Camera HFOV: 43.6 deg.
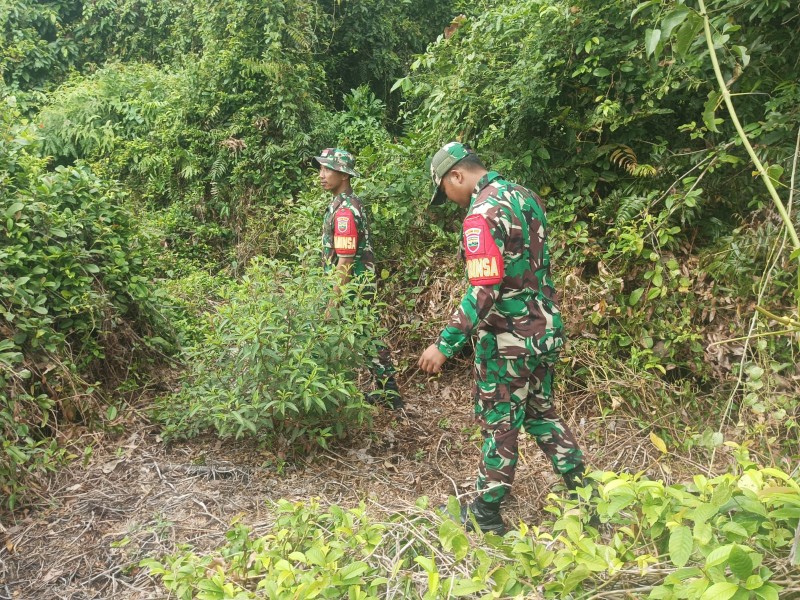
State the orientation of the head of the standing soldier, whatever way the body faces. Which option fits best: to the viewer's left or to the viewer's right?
to the viewer's left

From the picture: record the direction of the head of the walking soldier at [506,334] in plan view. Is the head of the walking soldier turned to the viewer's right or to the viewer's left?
to the viewer's left

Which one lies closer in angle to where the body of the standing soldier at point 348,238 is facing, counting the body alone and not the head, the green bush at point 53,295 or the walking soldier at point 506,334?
the green bush

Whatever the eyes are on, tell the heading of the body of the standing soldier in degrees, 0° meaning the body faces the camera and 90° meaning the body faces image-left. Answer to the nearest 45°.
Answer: approximately 90°

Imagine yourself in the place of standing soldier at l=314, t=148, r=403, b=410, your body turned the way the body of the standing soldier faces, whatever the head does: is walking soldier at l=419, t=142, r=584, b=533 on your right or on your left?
on your left

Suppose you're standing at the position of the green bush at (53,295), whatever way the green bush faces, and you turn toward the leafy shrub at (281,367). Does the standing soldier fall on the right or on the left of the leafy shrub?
left

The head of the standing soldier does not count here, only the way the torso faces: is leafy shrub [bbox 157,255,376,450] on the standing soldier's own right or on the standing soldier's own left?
on the standing soldier's own left
